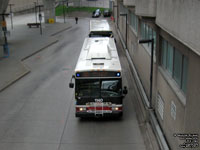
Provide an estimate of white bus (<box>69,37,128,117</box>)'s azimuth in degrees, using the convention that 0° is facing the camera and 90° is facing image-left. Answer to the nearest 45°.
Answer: approximately 0°
